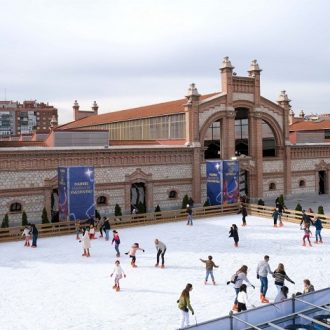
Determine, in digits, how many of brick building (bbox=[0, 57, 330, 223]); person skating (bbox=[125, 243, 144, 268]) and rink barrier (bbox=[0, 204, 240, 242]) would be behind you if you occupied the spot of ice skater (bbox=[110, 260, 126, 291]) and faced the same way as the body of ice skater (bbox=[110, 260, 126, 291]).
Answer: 3

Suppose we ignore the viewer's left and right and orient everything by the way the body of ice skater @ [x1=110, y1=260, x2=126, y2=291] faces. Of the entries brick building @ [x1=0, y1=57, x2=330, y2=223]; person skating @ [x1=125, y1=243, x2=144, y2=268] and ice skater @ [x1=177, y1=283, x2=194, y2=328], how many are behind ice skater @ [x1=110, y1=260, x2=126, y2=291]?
2

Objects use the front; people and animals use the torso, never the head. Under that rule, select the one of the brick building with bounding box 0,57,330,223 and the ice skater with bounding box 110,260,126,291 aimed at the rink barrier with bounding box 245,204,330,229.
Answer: the brick building

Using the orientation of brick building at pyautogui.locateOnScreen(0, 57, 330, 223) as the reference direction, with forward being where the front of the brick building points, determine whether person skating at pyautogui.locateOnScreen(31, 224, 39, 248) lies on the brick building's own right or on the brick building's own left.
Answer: on the brick building's own right

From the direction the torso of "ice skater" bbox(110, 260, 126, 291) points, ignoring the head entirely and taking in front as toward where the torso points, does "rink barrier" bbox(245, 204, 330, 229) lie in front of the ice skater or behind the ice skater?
behind

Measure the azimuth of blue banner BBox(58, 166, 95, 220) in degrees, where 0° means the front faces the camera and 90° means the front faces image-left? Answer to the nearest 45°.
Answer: approximately 0°

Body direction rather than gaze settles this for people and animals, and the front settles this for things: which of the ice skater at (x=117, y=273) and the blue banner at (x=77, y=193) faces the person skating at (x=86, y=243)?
the blue banner

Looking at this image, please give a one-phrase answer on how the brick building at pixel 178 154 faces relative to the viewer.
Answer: facing the viewer and to the right of the viewer

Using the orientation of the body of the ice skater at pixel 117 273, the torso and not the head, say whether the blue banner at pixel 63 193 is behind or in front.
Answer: behind

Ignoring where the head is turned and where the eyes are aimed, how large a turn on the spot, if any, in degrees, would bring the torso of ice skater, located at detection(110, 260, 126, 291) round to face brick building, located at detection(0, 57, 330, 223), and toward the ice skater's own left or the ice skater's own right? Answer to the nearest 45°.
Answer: approximately 180°

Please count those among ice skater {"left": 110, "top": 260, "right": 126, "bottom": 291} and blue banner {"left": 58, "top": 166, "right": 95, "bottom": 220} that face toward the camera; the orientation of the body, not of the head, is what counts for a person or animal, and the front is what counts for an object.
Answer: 2

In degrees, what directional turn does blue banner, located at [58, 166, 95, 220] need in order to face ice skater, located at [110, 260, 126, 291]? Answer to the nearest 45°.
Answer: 0° — it already faces them

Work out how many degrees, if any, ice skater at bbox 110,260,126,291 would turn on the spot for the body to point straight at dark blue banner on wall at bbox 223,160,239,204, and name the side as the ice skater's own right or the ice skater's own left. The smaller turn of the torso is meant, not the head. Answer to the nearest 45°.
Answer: approximately 135° to the ice skater's own left
